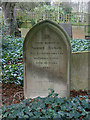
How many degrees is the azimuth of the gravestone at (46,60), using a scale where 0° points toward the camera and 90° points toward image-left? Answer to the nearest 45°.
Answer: approximately 0°

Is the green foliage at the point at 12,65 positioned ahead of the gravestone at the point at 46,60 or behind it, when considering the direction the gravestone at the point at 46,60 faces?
behind

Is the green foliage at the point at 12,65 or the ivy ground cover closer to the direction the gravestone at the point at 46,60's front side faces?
the ivy ground cover

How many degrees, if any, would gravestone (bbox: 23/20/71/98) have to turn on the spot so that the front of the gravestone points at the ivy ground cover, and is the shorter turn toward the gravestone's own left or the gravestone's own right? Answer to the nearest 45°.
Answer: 0° — it already faces it

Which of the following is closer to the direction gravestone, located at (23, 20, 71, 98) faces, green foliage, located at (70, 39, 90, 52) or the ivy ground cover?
the ivy ground cover

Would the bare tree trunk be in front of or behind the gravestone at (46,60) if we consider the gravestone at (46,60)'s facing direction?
behind

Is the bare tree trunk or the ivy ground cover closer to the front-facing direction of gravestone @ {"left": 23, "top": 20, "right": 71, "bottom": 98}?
the ivy ground cover
